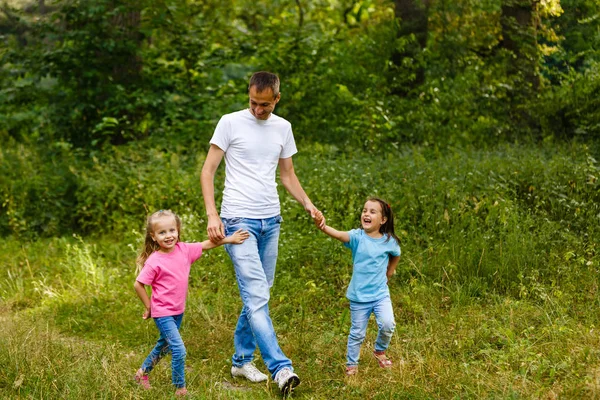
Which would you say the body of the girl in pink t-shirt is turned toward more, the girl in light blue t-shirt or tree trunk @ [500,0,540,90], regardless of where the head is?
the girl in light blue t-shirt

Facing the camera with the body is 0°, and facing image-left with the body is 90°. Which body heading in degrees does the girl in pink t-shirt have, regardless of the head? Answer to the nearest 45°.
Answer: approximately 315°

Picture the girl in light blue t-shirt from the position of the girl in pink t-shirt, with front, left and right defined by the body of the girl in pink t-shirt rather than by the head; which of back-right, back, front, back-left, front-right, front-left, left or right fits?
front-left

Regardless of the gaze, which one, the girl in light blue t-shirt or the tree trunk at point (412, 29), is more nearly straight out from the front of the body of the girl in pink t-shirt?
the girl in light blue t-shirt
